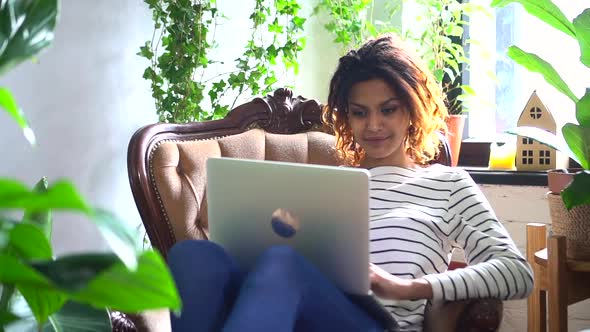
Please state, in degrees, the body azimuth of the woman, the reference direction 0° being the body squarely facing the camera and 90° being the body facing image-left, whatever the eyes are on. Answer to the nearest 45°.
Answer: approximately 45°

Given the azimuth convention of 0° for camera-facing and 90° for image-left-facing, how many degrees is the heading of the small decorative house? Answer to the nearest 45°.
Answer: approximately 0°

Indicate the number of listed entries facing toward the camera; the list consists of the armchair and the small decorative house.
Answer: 2

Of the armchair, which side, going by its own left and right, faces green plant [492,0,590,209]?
left

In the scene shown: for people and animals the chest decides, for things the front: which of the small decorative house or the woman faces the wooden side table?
the small decorative house

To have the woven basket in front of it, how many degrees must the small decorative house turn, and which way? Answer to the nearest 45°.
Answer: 0° — it already faces it

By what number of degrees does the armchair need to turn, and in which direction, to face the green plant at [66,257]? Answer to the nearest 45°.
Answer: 0° — it already faces it

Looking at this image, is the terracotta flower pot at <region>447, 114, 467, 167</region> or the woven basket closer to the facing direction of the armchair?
the woven basket

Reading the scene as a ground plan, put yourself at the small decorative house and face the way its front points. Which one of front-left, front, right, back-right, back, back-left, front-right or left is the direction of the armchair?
front-right
